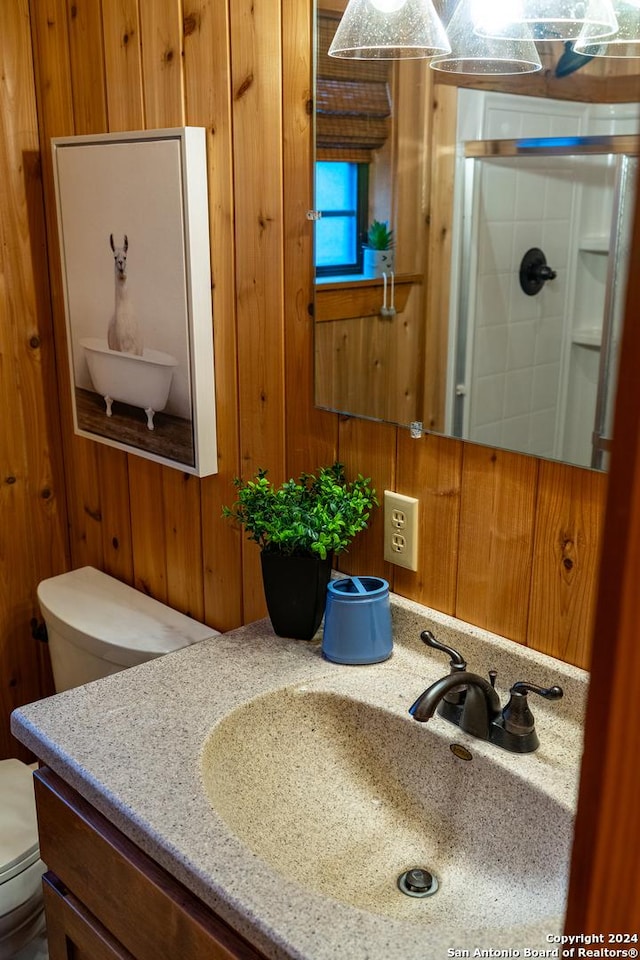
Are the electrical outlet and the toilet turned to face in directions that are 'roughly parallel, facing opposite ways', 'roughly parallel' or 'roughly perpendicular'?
roughly parallel

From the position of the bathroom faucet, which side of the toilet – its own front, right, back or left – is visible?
left

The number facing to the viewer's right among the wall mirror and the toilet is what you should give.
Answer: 0

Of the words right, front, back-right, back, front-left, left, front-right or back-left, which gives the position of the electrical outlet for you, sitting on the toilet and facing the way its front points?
left

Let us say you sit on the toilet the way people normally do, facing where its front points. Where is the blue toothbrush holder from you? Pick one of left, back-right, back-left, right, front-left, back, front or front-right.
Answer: left

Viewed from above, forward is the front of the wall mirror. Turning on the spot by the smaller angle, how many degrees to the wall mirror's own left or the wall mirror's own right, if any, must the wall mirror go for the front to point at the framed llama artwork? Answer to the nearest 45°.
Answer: approximately 90° to the wall mirror's own right

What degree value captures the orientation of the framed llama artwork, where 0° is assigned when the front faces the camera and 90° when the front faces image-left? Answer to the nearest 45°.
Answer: approximately 45°

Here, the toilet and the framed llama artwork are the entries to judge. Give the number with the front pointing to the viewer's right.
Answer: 0

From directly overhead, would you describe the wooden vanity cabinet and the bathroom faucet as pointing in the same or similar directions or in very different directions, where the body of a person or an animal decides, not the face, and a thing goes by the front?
same or similar directions

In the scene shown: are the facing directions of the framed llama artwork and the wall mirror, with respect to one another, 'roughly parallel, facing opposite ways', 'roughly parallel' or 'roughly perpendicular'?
roughly parallel

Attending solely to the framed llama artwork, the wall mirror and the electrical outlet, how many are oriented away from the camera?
0

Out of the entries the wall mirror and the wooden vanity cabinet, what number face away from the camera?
0

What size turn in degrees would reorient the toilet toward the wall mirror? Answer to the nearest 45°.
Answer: approximately 90° to its left

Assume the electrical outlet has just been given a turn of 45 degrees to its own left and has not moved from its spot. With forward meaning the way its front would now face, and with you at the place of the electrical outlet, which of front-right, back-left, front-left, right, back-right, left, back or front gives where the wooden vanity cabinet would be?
front-right

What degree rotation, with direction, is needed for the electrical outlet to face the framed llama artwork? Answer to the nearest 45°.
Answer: approximately 90° to its right

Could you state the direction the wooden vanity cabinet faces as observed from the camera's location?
facing the viewer and to the left of the viewer
